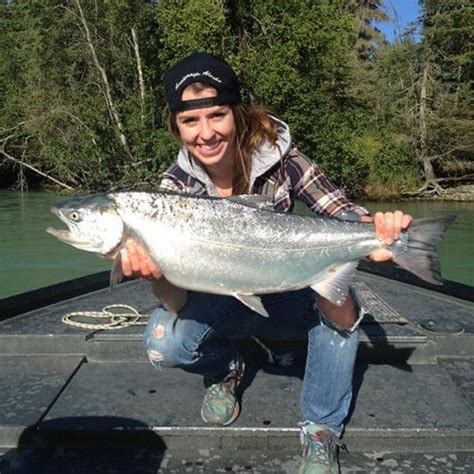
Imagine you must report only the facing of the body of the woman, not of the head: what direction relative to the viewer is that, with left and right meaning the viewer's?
facing the viewer

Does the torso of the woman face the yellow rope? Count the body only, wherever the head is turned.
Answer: no

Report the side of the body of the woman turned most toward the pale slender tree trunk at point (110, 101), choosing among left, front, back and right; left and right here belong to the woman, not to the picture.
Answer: back

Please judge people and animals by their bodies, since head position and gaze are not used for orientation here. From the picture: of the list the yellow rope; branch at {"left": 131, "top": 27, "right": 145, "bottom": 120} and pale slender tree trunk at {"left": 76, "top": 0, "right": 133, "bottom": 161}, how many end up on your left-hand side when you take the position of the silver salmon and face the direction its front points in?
0

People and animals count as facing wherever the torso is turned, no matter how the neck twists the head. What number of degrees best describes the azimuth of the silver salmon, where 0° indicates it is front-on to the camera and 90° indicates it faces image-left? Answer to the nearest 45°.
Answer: approximately 90°

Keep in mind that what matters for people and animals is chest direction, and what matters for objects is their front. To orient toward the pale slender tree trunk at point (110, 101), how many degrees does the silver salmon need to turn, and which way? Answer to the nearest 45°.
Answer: approximately 90° to its right

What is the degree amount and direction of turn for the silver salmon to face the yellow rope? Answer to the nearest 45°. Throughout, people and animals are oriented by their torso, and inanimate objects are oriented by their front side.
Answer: approximately 45° to its right

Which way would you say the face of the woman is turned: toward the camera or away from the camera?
toward the camera

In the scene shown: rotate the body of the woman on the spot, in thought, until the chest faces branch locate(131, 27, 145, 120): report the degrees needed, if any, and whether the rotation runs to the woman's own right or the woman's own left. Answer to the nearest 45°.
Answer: approximately 180°

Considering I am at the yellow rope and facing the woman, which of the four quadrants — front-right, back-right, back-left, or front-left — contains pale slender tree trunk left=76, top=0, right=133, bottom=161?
back-left
